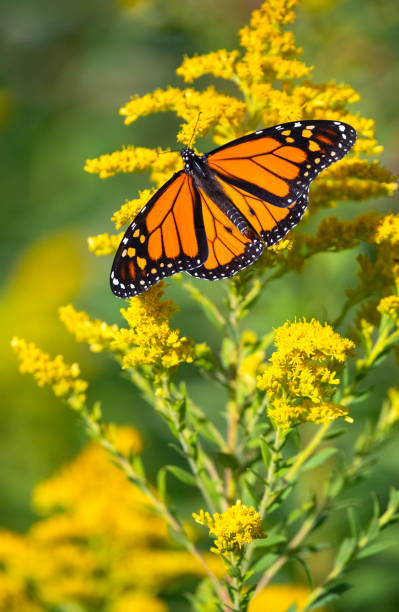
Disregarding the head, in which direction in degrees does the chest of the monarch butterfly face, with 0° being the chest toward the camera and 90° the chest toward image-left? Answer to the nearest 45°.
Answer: approximately 135°
